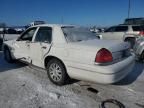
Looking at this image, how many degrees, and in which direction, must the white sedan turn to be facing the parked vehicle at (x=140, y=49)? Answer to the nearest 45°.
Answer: approximately 90° to its right

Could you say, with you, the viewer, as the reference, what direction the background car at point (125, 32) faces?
facing away from the viewer and to the left of the viewer

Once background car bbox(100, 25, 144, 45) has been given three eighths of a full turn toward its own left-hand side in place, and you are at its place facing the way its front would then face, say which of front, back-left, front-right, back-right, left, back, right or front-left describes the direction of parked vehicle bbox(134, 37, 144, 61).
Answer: front

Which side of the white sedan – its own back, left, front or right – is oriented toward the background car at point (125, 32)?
right

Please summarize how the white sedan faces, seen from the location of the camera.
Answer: facing away from the viewer and to the left of the viewer
